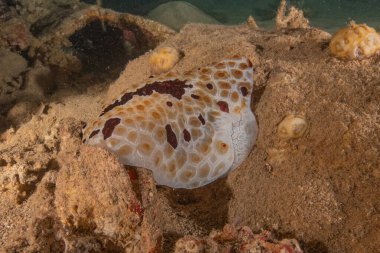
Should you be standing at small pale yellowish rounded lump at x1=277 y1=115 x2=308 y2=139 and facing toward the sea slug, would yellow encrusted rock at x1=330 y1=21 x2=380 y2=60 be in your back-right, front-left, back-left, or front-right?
back-right
